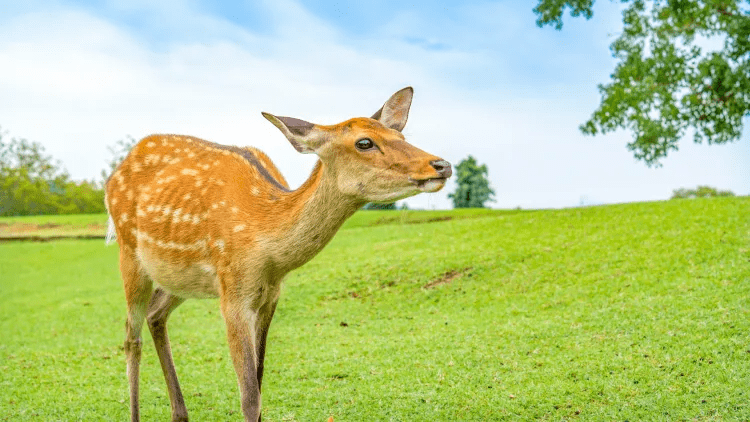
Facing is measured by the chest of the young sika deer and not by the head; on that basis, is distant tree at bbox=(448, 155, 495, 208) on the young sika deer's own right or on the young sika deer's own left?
on the young sika deer's own left

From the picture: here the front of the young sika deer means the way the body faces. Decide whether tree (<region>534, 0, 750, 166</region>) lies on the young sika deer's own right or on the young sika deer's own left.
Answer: on the young sika deer's own left

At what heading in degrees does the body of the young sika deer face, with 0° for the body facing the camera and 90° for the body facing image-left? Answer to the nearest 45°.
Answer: approximately 315°
